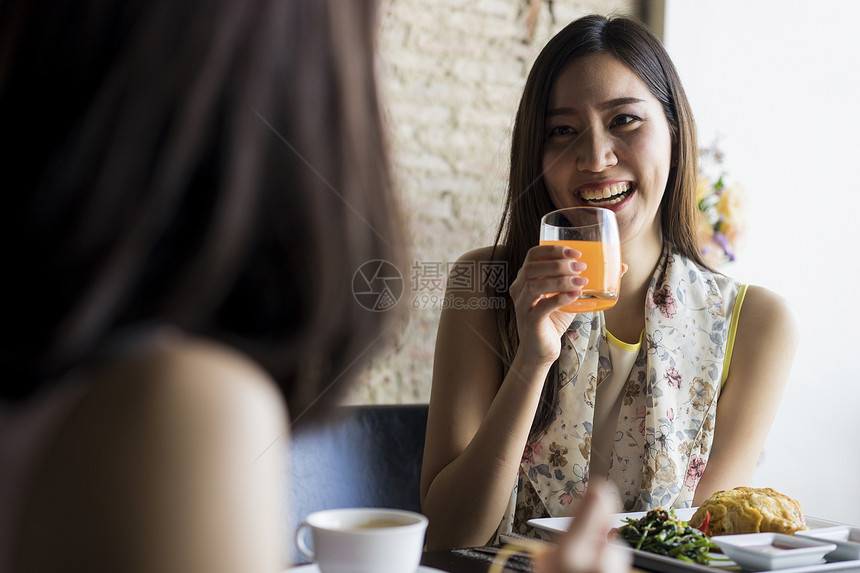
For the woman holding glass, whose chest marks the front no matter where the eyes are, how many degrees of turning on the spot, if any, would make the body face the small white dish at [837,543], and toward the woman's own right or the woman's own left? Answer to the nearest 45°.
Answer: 0° — they already face it

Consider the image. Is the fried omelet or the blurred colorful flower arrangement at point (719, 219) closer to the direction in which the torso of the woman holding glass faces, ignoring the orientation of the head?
the fried omelet

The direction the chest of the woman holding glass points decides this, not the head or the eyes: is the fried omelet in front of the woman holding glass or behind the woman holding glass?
in front

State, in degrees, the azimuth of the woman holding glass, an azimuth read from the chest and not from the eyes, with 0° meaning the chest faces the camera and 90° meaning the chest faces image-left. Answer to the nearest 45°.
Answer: approximately 0°

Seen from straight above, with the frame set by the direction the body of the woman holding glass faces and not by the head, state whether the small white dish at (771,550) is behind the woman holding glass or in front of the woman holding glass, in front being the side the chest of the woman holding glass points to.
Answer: in front

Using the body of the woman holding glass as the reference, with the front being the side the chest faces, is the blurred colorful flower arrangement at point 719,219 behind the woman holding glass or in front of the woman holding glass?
behind

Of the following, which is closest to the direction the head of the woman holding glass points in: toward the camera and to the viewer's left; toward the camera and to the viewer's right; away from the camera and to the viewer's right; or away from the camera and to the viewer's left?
toward the camera and to the viewer's left

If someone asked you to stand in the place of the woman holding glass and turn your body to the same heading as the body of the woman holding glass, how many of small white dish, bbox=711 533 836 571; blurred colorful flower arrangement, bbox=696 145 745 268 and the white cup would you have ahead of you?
2

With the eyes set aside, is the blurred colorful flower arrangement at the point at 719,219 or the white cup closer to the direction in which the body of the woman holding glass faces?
the white cup
